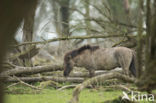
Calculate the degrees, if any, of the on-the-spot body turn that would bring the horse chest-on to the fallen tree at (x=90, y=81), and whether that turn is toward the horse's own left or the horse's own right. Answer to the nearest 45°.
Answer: approximately 90° to the horse's own left

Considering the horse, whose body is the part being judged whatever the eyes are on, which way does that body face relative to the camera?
to the viewer's left

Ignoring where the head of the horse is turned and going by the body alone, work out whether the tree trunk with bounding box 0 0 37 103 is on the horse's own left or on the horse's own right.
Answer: on the horse's own left
